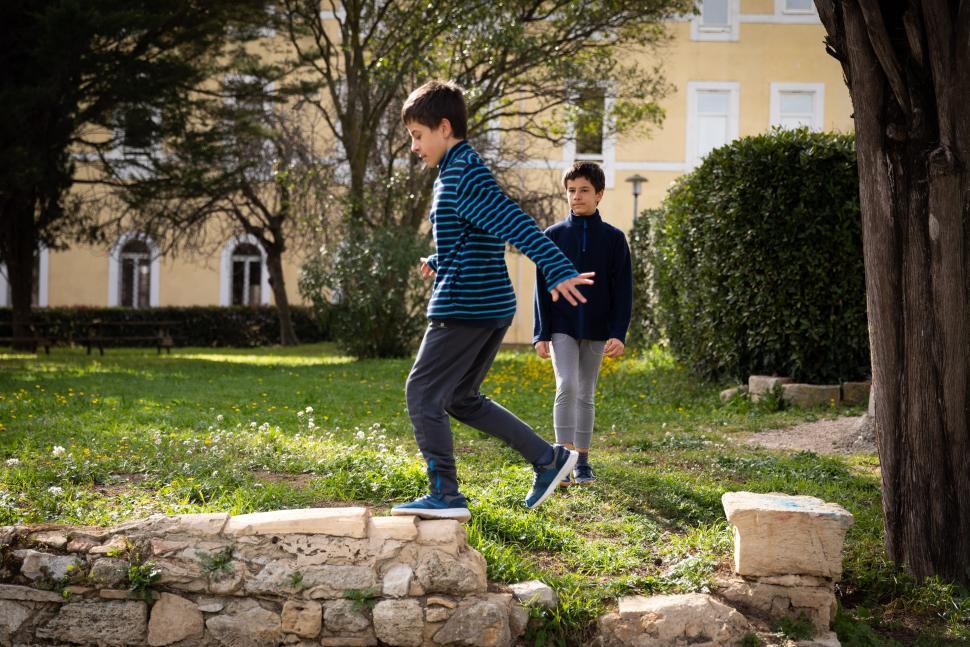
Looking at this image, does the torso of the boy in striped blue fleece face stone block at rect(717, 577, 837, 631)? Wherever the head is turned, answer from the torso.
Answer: no

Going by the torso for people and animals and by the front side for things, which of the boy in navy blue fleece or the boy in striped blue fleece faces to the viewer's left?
the boy in striped blue fleece

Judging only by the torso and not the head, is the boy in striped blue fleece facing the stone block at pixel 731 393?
no

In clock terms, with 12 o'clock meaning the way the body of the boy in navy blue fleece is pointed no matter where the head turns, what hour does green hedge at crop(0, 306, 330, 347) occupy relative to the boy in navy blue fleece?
The green hedge is roughly at 5 o'clock from the boy in navy blue fleece.

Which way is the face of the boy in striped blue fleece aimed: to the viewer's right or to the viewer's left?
to the viewer's left

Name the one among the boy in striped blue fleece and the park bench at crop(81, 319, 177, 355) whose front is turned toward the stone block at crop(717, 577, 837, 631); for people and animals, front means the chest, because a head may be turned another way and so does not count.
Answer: the park bench

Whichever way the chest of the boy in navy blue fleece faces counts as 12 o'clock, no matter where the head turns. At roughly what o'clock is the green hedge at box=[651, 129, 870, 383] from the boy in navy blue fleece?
The green hedge is roughly at 7 o'clock from the boy in navy blue fleece.

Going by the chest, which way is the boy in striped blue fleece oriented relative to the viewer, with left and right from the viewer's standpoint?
facing to the left of the viewer

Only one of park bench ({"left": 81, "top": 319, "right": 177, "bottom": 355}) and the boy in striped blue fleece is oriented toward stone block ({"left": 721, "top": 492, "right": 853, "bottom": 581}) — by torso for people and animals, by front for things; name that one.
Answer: the park bench

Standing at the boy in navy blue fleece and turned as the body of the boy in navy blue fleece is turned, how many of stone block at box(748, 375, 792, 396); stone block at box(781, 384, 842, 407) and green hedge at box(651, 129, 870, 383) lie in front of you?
0

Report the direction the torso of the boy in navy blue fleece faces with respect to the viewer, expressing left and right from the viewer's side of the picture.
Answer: facing the viewer

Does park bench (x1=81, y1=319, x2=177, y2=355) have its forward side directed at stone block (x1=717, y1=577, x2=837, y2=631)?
yes

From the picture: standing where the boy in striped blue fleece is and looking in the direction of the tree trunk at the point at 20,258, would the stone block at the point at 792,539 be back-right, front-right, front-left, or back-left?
back-right

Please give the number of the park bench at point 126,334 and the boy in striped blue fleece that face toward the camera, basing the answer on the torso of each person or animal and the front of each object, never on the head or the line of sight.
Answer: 1

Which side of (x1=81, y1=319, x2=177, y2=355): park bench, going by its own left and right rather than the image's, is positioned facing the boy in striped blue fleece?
front

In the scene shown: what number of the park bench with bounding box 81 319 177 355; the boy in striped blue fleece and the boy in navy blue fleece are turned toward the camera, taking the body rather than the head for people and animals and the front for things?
2

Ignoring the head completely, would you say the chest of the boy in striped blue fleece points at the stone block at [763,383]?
no

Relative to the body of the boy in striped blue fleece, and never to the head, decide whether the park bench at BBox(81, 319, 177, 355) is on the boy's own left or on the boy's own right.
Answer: on the boy's own right

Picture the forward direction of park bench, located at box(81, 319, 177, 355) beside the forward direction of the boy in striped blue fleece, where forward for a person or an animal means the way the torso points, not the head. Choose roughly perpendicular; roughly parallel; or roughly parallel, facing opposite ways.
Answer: roughly perpendicular

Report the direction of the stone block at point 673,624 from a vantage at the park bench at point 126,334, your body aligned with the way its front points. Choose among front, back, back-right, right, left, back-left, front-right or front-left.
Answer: front

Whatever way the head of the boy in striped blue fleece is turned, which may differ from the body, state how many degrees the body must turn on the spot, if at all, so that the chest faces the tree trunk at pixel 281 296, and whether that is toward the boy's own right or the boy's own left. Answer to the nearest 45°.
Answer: approximately 90° to the boy's own right
